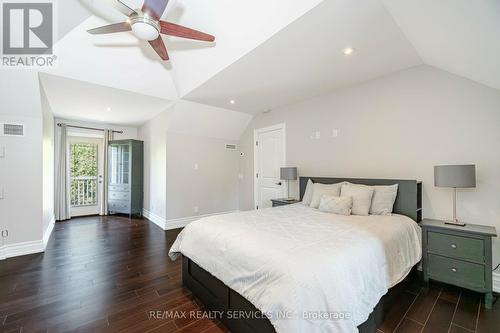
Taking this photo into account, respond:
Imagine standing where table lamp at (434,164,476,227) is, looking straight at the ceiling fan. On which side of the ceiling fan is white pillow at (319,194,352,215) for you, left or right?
right

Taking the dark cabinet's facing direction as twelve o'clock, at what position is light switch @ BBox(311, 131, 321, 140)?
The light switch is roughly at 9 o'clock from the dark cabinet.

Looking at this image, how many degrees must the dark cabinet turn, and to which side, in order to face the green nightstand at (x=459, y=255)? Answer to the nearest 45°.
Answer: approximately 90° to its left

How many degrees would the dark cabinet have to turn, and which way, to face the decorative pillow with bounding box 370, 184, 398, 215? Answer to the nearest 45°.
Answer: approximately 90° to its left

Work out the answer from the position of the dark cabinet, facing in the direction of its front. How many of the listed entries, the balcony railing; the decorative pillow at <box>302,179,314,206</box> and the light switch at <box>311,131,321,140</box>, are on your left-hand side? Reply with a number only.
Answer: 2

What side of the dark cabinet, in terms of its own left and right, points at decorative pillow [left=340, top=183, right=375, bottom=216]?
left

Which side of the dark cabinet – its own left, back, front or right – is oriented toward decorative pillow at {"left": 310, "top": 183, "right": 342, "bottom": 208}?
left

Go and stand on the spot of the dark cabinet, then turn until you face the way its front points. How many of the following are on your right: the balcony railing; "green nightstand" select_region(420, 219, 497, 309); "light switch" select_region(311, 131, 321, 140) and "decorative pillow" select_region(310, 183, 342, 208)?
1

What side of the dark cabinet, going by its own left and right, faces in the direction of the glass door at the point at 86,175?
right

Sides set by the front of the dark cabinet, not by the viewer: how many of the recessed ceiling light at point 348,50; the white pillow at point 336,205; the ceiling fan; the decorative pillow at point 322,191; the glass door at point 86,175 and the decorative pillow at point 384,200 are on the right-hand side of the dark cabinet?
1

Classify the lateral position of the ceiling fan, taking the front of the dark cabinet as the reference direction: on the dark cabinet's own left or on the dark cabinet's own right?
on the dark cabinet's own left

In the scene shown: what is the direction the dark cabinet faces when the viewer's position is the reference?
facing the viewer and to the left of the viewer

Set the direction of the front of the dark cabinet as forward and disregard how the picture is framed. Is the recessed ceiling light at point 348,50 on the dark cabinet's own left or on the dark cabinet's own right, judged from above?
on the dark cabinet's own left

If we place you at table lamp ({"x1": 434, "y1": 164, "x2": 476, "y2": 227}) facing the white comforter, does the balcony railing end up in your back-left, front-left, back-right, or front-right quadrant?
front-right

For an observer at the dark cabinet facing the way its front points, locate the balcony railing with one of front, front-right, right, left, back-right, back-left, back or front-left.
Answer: right

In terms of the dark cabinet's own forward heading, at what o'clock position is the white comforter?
The white comforter is roughly at 10 o'clock from the dark cabinet.
